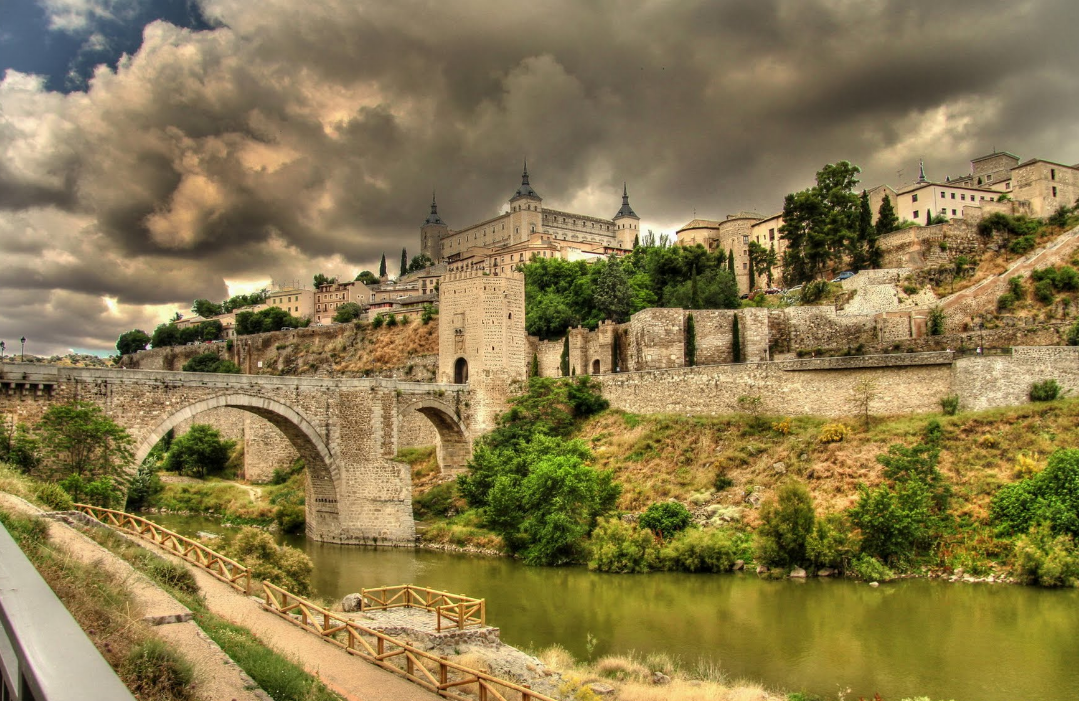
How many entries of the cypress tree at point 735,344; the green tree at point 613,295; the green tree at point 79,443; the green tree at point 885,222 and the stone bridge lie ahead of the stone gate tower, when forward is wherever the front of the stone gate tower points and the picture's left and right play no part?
2

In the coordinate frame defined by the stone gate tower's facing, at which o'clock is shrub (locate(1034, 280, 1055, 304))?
The shrub is roughly at 8 o'clock from the stone gate tower.

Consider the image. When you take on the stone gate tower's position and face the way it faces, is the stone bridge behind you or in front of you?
in front

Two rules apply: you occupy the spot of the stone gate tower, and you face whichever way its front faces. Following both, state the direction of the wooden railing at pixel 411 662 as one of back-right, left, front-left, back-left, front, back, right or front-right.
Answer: front-left

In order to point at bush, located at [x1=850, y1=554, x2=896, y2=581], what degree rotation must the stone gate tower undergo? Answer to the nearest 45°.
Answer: approximately 90° to its left

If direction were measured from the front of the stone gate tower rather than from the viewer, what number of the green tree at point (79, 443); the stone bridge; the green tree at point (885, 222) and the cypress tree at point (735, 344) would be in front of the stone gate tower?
2

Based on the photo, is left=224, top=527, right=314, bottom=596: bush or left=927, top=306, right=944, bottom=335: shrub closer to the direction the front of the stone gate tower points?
the bush

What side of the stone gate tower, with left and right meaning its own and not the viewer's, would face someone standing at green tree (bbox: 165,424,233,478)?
right

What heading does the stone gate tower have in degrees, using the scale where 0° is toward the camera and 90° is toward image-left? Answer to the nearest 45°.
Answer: approximately 45°

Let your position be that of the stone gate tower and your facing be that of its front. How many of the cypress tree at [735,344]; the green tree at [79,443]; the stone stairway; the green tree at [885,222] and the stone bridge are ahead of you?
2

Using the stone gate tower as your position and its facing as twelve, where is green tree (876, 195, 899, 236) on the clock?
The green tree is roughly at 7 o'clock from the stone gate tower.

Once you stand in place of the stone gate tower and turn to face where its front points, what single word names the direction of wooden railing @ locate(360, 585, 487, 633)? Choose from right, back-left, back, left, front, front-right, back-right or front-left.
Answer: front-left

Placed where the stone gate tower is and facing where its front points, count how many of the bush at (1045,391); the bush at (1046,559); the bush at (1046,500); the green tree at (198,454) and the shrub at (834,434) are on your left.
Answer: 4

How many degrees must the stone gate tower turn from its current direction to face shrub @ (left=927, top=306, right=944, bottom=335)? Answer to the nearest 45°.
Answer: approximately 90° to its left

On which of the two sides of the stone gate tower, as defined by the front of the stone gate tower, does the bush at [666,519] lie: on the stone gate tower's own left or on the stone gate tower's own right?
on the stone gate tower's own left

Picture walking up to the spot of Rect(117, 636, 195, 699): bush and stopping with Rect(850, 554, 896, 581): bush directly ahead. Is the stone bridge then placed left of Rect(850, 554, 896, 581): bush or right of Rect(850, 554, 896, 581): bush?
left

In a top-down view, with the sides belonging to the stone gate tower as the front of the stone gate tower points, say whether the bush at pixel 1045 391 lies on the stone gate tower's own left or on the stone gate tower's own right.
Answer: on the stone gate tower's own left

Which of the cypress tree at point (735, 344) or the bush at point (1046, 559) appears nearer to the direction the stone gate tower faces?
the bush

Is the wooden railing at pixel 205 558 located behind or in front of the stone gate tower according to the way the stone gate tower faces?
in front

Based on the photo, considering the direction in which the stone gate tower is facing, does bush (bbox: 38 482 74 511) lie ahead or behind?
ahead

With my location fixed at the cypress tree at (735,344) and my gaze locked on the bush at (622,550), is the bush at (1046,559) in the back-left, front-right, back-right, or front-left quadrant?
front-left
